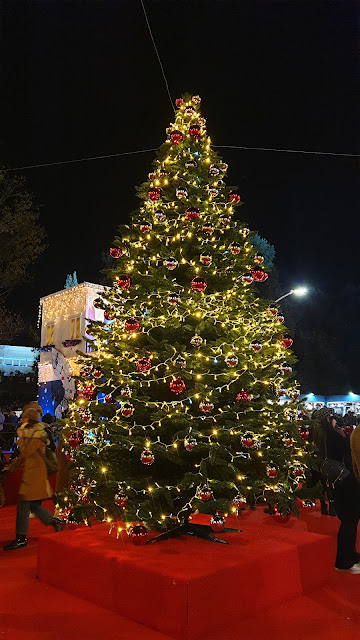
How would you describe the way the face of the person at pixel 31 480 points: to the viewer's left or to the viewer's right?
to the viewer's left

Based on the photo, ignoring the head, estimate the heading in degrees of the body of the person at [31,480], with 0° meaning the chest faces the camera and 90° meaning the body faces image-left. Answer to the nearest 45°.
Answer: approximately 90°

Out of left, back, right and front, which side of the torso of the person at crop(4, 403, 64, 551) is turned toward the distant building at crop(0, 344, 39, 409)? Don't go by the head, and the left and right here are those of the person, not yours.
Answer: right

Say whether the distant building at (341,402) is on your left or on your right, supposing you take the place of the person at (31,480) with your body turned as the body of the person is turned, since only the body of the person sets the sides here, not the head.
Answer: on your right

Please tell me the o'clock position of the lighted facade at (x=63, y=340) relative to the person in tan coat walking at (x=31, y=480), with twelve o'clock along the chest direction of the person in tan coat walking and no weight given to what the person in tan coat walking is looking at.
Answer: The lighted facade is roughly at 3 o'clock from the person in tan coat walking.

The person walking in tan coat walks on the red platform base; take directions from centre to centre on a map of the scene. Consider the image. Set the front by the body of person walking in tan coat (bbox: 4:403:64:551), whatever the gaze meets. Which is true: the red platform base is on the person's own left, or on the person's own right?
on the person's own left

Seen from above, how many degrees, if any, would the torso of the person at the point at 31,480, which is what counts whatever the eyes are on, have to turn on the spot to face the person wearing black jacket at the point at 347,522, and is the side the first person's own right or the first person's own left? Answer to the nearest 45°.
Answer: approximately 135° to the first person's own left
